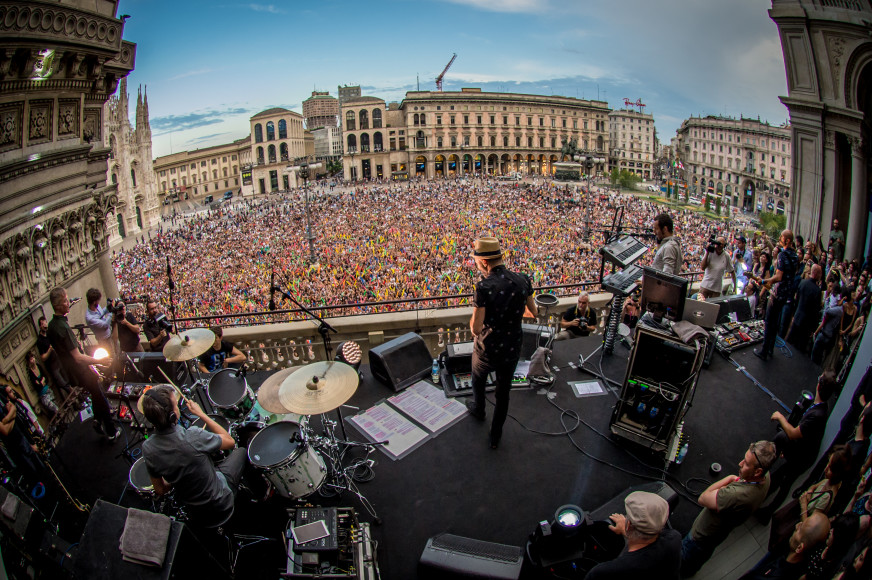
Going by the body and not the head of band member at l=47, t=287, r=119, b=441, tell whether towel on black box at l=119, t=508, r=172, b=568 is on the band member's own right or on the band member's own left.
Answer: on the band member's own right

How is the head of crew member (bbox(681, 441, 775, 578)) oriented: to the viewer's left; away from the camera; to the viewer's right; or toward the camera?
to the viewer's left

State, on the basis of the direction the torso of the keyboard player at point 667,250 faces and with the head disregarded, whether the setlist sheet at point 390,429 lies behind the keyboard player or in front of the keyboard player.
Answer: in front

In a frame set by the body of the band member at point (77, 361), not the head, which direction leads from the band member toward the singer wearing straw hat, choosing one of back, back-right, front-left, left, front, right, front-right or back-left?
front-right

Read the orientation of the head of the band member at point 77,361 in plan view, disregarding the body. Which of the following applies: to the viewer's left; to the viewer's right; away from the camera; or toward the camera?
to the viewer's right

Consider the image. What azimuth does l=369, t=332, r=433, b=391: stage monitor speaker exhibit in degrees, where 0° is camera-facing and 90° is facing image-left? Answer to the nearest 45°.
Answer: approximately 315°

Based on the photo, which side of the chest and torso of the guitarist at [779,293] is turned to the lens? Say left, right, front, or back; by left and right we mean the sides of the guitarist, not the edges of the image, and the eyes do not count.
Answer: left
